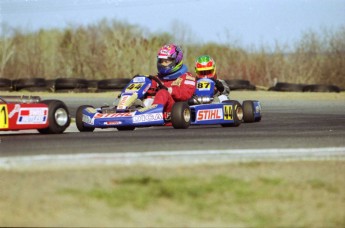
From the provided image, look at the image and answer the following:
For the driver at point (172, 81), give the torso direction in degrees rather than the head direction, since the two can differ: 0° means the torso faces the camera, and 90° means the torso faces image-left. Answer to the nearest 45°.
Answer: approximately 45°

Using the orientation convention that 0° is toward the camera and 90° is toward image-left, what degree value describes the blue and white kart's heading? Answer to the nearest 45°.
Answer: approximately 45°
